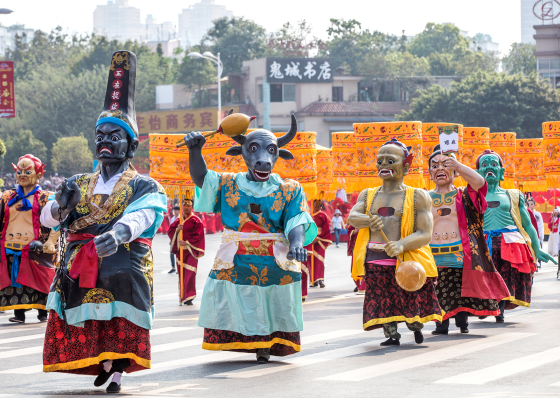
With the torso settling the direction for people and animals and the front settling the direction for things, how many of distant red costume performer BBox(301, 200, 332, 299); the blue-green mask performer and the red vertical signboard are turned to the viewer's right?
0

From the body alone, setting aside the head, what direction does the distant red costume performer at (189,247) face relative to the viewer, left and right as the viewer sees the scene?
facing the viewer and to the left of the viewer

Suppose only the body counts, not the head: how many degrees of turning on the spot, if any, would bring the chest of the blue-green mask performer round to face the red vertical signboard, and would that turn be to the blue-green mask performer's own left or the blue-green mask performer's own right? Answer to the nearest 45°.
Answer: approximately 90° to the blue-green mask performer's own right

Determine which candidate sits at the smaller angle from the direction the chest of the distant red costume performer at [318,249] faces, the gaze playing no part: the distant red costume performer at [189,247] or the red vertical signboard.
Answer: the distant red costume performer

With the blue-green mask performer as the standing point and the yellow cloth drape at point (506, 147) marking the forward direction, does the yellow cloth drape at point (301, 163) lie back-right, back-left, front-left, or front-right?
front-left

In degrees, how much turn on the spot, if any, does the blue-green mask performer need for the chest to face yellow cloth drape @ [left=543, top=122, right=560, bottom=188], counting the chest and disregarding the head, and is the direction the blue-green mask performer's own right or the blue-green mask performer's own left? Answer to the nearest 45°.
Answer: approximately 135° to the blue-green mask performer's own right

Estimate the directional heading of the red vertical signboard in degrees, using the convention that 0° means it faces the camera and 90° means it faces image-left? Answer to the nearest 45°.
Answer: approximately 0°

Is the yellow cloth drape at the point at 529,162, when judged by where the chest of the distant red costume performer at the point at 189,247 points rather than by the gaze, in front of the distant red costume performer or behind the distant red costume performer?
behind
